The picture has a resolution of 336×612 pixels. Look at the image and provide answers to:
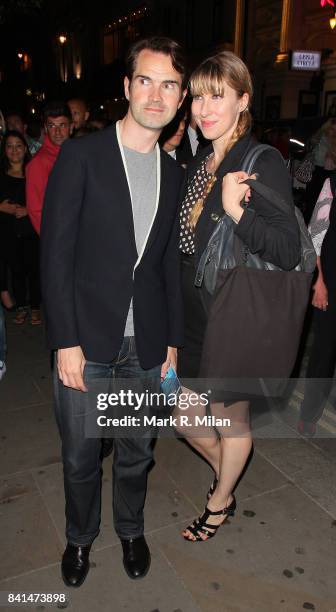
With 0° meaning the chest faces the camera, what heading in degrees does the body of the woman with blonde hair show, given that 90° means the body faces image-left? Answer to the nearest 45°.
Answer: approximately 45°

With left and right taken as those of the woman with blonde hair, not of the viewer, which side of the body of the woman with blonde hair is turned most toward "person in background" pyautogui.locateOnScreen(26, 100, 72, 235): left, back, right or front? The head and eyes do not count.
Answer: right

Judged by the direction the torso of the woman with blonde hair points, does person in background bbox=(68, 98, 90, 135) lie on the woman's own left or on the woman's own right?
on the woman's own right

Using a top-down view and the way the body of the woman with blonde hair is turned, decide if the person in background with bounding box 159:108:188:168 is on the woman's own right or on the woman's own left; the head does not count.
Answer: on the woman's own right
